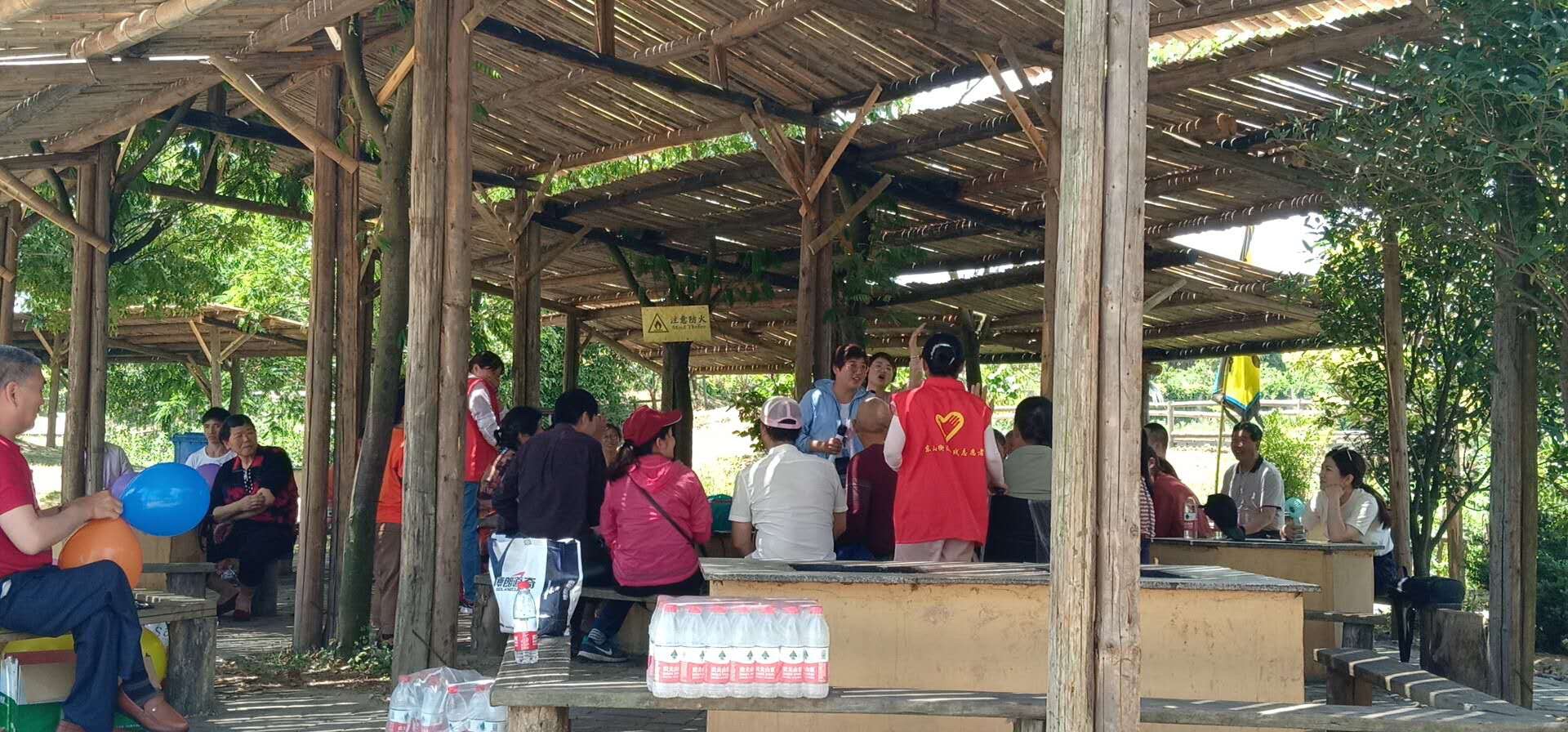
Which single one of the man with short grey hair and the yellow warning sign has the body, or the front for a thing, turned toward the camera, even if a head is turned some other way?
the yellow warning sign

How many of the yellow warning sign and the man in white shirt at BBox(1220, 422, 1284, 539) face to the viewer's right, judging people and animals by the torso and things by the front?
0

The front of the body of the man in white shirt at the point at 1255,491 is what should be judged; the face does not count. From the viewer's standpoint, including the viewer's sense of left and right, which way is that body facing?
facing the viewer and to the left of the viewer

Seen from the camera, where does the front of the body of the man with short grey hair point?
to the viewer's right

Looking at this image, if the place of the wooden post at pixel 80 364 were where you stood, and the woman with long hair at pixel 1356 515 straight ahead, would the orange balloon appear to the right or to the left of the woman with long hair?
right

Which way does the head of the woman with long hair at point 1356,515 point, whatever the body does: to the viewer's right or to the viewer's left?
to the viewer's left

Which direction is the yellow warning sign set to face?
toward the camera

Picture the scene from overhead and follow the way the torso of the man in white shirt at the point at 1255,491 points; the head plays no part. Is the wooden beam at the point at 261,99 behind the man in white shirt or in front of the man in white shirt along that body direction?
in front

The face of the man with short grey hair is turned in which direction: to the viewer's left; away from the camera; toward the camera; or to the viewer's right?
to the viewer's right

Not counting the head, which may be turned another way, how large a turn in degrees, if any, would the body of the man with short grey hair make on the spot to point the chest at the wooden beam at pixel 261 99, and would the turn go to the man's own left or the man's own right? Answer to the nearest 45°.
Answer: approximately 90° to the man's own left

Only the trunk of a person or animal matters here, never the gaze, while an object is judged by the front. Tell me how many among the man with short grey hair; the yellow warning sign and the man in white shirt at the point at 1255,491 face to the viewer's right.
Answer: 1

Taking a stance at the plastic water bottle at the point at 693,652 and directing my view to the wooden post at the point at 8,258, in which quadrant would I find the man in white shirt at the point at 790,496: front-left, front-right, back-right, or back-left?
front-right
